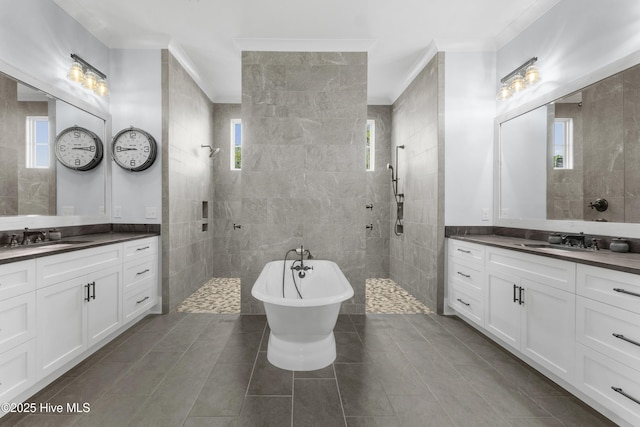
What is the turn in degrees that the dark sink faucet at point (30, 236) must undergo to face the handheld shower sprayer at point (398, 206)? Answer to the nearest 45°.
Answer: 0° — it already faces it

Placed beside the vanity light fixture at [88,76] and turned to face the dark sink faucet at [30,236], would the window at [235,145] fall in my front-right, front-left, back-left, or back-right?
back-left

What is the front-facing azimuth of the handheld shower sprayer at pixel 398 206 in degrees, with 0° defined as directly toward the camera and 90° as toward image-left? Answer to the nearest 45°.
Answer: approximately 90°

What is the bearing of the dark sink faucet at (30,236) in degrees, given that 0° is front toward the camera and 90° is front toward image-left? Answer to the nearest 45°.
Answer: approximately 270°

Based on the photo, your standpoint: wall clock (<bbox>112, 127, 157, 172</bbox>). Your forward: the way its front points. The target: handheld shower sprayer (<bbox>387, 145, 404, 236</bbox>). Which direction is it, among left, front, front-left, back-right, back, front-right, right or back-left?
left

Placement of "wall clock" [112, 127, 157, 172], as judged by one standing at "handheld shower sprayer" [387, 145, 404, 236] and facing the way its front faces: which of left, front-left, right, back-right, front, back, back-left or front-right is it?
front-left

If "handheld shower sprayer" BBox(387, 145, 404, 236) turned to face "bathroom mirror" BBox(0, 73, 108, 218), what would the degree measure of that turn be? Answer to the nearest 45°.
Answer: approximately 45° to its left

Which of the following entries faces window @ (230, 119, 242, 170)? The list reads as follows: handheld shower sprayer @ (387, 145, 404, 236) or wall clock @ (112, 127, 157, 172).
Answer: the handheld shower sprayer

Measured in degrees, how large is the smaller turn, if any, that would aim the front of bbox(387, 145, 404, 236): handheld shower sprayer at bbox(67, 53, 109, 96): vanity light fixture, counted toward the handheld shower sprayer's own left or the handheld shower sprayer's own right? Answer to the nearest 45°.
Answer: approximately 45° to the handheld shower sprayer's own left

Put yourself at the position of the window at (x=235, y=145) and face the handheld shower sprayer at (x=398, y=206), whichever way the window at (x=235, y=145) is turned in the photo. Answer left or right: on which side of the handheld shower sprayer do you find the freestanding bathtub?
right

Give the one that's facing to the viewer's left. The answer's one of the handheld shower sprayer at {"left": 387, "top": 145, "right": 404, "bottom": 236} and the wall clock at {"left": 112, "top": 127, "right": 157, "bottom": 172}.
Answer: the handheld shower sprayer
